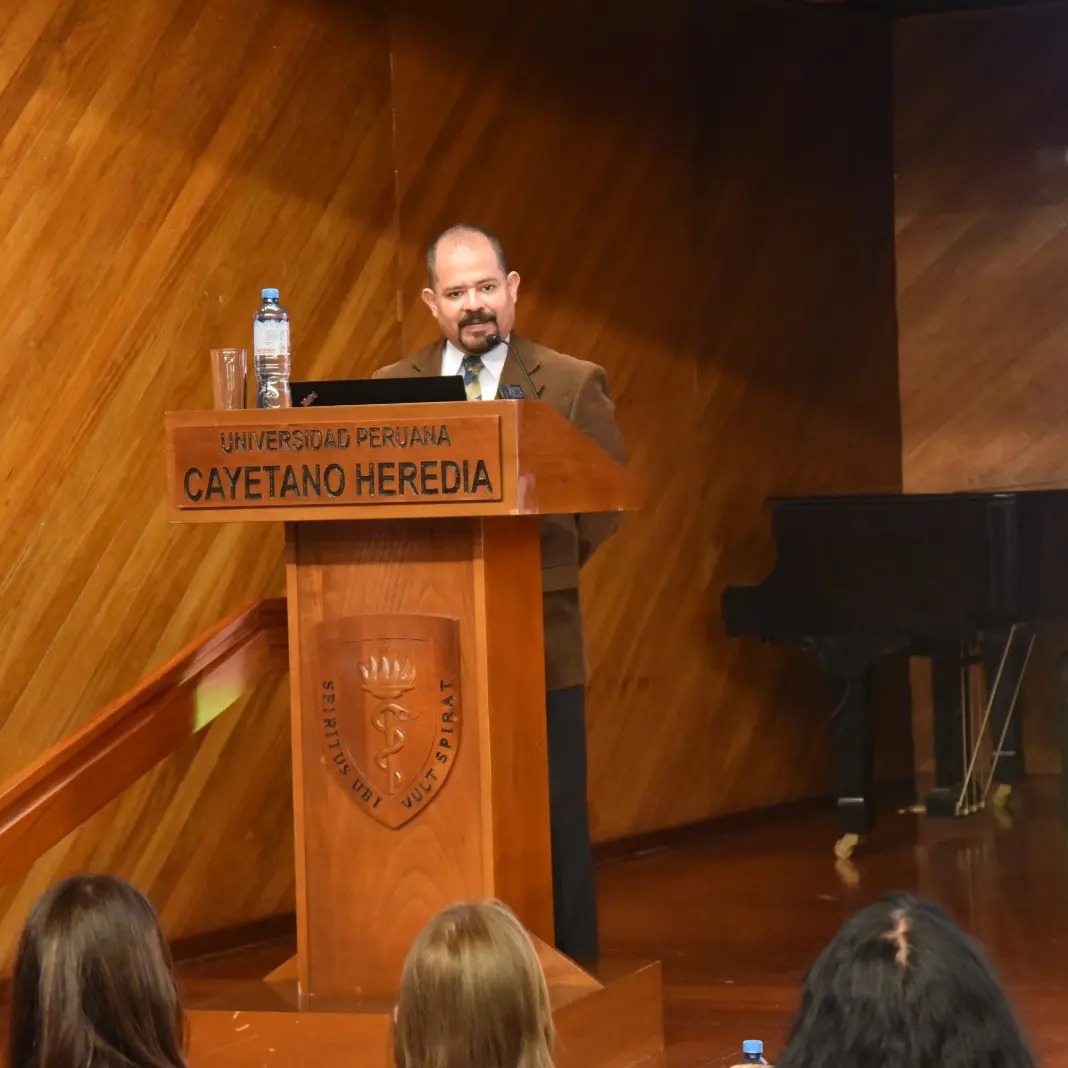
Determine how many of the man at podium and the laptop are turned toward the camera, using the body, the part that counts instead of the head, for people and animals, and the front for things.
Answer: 1

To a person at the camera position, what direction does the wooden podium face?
facing the viewer and to the left of the viewer

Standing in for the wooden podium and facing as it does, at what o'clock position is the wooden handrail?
The wooden handrail is roughly at 3 o'clock from the wooden podium.

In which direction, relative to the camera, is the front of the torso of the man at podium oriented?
toward the camera

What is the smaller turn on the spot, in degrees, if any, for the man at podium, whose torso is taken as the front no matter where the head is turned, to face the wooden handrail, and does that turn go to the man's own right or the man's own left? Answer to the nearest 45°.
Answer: approximately 90° to the man's own right

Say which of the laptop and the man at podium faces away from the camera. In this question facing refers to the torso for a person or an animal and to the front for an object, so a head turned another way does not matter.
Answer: the laptop

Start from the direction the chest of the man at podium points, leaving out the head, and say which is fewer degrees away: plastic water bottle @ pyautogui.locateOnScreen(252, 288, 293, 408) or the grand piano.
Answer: the plastic water bottle

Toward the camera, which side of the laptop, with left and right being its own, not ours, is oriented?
back

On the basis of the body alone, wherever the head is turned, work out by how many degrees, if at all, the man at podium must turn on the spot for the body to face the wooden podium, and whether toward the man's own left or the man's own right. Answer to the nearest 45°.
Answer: approximately 45° to the man's own right

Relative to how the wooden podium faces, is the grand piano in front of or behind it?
behind
